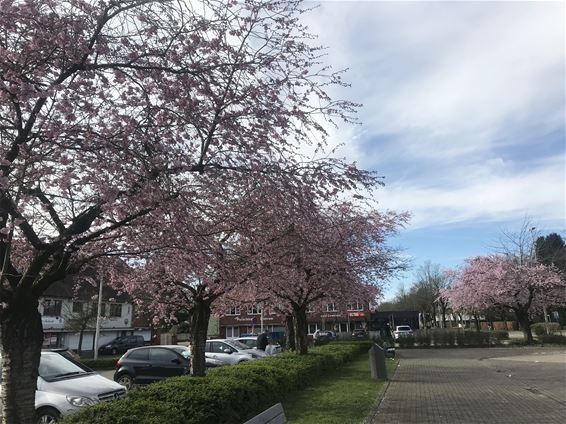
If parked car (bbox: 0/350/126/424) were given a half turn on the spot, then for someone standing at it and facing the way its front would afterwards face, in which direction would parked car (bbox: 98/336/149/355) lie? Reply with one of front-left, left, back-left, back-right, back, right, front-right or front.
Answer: front-right

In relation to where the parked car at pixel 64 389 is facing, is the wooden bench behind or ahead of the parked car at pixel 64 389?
ahead

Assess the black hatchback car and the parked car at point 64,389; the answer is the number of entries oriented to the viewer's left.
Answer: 0

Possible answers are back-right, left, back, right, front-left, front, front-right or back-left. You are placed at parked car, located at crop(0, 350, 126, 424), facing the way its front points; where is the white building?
back-left

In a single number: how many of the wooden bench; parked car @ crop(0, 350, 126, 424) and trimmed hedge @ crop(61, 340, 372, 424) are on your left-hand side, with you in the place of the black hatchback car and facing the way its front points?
0

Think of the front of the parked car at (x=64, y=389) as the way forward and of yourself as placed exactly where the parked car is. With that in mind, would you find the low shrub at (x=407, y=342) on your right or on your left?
on your left

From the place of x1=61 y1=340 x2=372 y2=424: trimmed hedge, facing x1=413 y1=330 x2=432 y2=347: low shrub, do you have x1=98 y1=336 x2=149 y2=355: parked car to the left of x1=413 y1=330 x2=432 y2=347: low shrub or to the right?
left

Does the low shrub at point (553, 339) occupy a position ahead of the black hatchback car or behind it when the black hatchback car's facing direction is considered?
ahead

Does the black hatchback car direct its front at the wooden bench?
no

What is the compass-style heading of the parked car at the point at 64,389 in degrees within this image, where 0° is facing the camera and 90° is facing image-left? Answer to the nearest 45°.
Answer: approximately 315°

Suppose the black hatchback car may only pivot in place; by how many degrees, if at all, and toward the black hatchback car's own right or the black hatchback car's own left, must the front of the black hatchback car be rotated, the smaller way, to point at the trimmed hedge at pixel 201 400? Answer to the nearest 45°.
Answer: approximately 90° to the black hatchback car's own right

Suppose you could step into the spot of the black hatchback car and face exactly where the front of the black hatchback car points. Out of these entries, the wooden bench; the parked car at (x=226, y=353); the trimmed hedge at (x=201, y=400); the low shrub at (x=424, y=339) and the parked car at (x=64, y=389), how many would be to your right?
3

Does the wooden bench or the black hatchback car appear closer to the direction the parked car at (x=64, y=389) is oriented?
the wooden bench

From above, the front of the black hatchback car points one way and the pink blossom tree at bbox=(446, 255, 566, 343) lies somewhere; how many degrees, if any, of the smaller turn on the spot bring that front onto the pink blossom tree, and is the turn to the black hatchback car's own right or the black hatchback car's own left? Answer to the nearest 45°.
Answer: approximately 45° to the black hatchback car's own left

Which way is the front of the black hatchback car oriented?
to the viewer's right

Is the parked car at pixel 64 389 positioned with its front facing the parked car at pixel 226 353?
no
